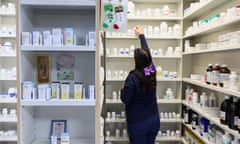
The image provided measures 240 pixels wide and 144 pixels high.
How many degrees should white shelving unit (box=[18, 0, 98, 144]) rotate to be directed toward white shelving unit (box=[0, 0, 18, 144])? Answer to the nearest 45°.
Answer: approximately 135° to its right

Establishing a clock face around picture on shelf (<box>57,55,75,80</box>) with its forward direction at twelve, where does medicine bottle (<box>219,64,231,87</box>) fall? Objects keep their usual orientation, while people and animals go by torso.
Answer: The medicine bottle is roughly at 9 o'clock from the picture on shelf.

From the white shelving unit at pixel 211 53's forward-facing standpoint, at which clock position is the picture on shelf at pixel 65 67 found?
The picture on shelf is roughly at 12 o'clock from the white shelving unit.

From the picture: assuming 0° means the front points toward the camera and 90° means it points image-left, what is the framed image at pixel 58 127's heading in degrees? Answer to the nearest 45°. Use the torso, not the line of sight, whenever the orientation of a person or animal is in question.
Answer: approximately 0°

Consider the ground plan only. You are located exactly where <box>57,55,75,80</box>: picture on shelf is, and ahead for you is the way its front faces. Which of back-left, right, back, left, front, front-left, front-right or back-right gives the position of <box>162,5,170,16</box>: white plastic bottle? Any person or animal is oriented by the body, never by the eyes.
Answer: back-left

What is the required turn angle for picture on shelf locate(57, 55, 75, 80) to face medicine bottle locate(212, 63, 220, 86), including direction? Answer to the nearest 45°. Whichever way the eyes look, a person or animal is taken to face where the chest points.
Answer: approximately 90° to its left

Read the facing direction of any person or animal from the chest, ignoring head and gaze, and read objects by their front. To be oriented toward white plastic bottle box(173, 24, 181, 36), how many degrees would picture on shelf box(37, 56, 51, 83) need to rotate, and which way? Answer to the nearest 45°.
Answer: approximately 90° to its left

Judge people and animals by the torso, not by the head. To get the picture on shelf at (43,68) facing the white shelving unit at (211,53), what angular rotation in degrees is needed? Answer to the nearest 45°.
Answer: approximately 90° to its left
